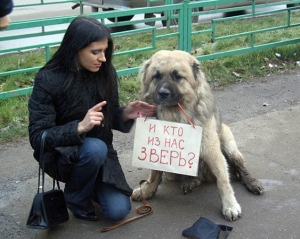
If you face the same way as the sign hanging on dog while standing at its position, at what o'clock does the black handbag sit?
The black handbag is roughly at 2 o'clock from the sign hanging on dog.

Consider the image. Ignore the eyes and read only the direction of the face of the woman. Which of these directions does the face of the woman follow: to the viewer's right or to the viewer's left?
to the viewer's right

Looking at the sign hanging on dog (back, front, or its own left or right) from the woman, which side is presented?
right

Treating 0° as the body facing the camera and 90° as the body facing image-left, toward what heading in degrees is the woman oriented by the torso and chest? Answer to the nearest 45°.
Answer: approximately 315°

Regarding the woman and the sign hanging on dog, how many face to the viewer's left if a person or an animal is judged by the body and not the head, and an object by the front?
0

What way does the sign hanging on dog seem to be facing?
toward the camera
